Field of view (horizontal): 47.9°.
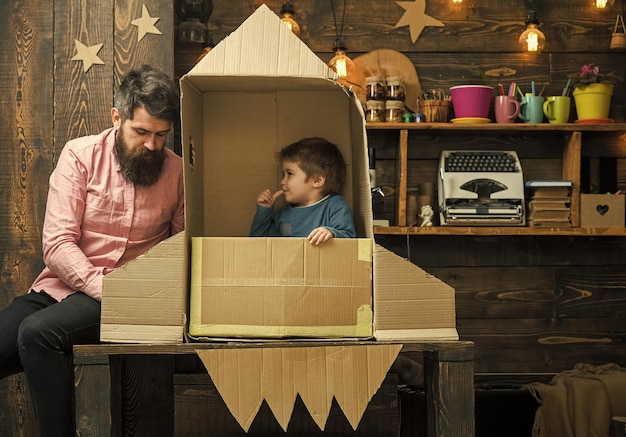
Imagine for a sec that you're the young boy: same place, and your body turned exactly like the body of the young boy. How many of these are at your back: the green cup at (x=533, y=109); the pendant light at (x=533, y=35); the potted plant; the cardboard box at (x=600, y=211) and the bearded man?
4

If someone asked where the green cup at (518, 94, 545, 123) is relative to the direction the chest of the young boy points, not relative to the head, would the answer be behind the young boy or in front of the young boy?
behind

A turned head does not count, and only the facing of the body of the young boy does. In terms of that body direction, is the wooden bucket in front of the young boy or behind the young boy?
behind

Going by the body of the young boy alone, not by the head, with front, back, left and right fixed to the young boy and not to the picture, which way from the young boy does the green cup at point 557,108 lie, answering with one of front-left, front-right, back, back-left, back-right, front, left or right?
back

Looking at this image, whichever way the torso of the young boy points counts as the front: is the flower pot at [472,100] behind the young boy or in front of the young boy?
behind

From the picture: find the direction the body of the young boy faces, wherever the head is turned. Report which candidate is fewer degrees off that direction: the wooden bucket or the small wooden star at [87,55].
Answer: the small wooden star

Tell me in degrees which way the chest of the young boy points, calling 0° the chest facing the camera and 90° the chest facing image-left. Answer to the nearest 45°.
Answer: approximately 45°

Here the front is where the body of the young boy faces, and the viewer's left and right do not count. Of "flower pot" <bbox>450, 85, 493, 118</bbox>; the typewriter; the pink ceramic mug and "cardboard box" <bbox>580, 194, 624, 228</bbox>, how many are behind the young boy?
4

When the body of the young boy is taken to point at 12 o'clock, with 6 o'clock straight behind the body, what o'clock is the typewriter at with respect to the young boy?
The typewriter is roughly at 6 o'clock from the young boy.

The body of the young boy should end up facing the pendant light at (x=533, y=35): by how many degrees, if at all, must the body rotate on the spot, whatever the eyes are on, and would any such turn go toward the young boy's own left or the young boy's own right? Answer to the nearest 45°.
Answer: approximately 180°

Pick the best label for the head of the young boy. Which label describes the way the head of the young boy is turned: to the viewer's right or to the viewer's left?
to the viewer's left

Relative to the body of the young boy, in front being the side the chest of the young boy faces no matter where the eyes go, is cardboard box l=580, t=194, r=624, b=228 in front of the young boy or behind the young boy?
behind

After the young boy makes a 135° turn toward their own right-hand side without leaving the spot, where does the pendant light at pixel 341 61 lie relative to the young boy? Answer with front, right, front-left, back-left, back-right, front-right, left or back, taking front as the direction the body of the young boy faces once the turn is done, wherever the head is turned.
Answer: front
